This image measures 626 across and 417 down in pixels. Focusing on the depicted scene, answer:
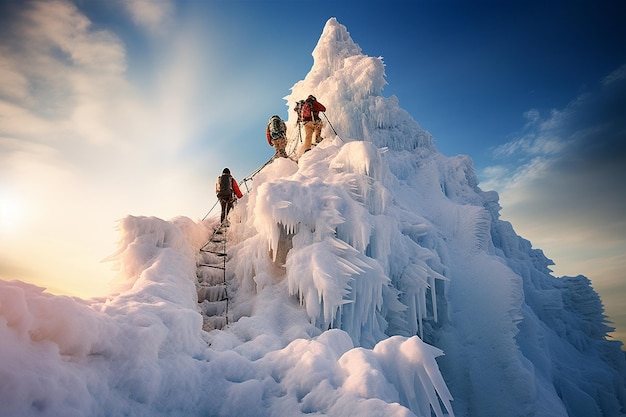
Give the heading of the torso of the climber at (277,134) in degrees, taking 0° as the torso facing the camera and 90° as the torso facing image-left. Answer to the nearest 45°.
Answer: approximately 180°

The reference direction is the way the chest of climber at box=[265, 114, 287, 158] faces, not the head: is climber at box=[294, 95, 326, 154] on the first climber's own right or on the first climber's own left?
on the first climber's own right
